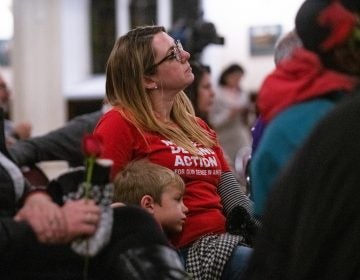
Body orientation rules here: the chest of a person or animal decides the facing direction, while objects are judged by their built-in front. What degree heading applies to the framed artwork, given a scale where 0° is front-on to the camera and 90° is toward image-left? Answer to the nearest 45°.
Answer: approximately 0°

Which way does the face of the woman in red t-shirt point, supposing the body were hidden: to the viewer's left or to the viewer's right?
to the viewer's right

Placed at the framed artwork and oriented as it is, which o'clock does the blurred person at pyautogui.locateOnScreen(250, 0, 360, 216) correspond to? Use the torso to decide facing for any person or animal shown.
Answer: The blurred person is roughly at 12 o'clock from the framed artwork.

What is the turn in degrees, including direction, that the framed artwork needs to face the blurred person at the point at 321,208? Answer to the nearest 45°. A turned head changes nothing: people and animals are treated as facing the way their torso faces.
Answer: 0° — it already faces them

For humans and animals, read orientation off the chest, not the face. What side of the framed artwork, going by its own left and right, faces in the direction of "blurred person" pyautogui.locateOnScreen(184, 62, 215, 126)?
front
